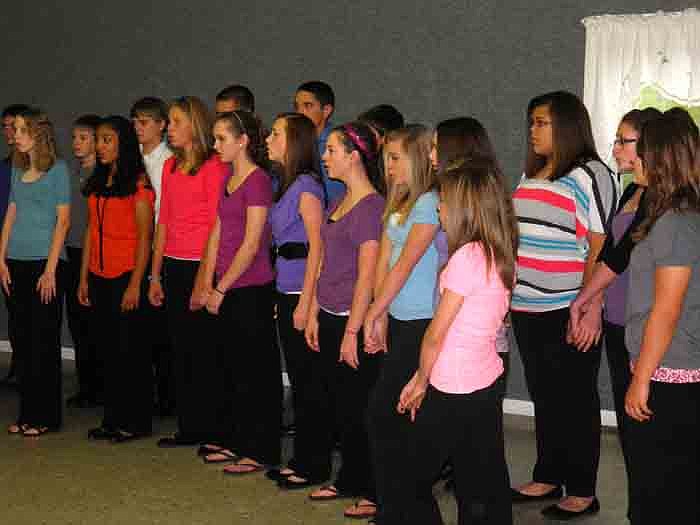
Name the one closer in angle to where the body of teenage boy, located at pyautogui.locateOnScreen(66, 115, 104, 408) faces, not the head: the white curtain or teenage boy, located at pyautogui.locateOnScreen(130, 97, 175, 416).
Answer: the teenage boy

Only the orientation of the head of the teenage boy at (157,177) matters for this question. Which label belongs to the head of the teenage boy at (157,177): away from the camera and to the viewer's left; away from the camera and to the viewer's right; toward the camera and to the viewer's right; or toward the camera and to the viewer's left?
toward the camera and to the viewer's left

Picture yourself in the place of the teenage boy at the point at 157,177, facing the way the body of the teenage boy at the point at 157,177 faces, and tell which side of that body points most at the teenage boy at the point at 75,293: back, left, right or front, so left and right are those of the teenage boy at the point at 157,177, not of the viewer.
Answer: right

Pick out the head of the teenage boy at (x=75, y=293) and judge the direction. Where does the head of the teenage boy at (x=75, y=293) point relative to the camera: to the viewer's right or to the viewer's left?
to the viewer's left

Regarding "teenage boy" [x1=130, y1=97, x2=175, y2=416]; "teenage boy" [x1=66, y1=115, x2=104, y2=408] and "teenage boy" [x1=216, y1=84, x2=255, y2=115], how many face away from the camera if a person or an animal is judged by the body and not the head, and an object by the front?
0

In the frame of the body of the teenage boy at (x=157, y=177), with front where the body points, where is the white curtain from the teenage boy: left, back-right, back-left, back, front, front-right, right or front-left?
back-left

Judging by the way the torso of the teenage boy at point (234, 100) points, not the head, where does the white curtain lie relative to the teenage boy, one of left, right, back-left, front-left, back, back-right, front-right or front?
back-left

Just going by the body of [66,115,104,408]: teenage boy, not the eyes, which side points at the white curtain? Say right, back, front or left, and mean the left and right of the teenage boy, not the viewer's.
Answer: left

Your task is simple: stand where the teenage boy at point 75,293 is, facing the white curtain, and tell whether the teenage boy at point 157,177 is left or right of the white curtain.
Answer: right
